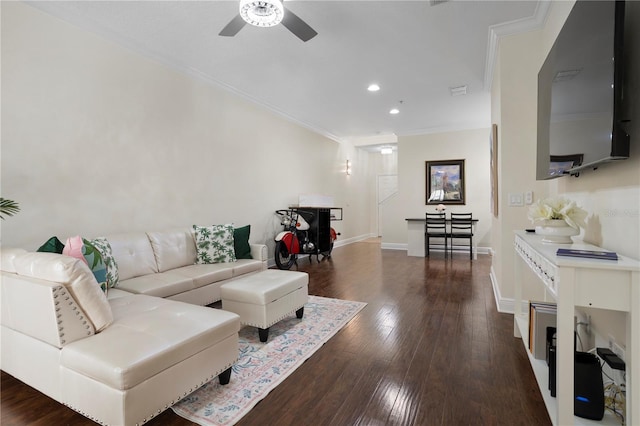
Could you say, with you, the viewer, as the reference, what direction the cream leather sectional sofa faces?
facing the viewer and to the right of the viewer

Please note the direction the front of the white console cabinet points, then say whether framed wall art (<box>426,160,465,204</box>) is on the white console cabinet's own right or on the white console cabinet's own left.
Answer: on the white console cabinet's own right

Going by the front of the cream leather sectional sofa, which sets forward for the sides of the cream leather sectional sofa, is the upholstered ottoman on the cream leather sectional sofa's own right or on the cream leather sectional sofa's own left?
on the cream leather sectional sofa's own left

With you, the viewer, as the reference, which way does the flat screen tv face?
facing the viewer and to the left of the viewer

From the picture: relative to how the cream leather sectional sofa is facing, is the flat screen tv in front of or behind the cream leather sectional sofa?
in front

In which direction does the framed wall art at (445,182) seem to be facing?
toward the camera

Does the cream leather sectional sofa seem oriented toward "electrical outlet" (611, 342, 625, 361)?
yes

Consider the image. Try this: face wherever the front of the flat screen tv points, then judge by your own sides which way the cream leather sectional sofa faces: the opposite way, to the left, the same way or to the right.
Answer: the opposite way

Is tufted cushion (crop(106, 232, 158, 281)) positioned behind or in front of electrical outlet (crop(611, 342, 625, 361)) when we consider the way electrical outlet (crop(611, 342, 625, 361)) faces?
in front

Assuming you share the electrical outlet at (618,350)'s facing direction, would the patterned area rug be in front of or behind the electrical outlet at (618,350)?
in front
